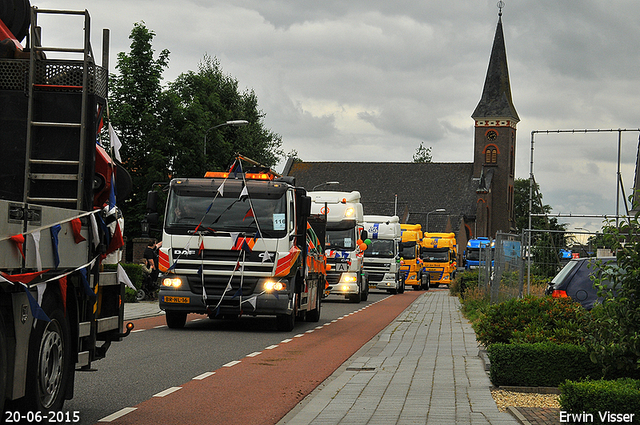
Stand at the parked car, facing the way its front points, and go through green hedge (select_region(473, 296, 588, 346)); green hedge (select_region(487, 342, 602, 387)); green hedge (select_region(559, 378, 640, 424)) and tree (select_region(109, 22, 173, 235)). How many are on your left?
1

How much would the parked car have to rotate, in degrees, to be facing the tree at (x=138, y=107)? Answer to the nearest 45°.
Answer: approximately 90° to its left

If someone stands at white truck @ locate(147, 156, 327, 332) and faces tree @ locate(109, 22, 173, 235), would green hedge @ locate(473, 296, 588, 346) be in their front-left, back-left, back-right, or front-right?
back-right

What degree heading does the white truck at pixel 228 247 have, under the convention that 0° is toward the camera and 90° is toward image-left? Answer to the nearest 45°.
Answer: approximately 0°

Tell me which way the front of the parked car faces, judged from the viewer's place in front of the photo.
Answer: facing away from the viewer and to the right of the viewer

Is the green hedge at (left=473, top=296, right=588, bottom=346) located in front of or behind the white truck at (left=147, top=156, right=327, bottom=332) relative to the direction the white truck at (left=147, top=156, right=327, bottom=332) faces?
in front

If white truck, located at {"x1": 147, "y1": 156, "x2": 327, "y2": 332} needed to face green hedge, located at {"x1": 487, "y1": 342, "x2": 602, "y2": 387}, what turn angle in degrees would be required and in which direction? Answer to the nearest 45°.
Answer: approximately 45° to its left

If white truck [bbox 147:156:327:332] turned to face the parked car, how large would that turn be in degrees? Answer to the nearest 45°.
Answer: approximately 45° to its left

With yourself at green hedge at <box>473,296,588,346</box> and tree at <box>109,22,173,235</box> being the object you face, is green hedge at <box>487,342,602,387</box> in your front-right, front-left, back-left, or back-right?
back-left

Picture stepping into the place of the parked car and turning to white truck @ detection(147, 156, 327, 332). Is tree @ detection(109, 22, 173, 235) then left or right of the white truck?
right

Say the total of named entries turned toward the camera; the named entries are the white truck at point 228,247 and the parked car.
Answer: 1

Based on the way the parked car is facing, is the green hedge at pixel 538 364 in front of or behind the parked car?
behind

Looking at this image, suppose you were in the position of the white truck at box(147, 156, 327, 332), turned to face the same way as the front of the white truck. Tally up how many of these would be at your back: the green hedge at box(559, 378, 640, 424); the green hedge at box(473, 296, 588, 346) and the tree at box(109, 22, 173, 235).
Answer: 1
